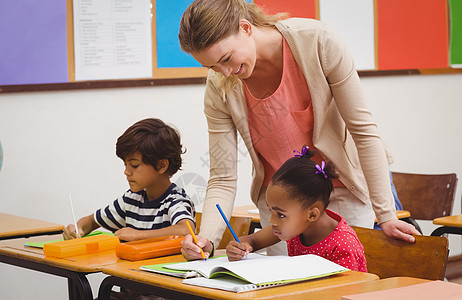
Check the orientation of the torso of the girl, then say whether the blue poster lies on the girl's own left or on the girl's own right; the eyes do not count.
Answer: on the girl's own right

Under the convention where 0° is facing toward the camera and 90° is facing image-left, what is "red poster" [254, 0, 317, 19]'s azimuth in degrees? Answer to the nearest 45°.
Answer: approximately 0°

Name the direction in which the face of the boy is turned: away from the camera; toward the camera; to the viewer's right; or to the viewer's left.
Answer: to the viewer's left

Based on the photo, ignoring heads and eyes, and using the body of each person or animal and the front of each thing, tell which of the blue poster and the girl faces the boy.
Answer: the blue poster

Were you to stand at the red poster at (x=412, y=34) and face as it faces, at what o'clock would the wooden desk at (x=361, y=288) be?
The wooden desk is roughly at 12 o'clock from the red poster.

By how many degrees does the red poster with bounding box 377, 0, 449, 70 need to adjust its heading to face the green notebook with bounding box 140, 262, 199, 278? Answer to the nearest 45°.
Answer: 0° — it already faces it

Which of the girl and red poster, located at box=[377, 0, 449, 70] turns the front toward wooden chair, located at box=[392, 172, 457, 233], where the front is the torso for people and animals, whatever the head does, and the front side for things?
the red poster

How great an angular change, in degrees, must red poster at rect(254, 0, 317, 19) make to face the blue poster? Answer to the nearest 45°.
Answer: approximately 45° to its right

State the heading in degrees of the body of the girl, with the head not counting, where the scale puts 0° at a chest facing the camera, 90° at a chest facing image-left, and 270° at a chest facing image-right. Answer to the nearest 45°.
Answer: approximately 45°
